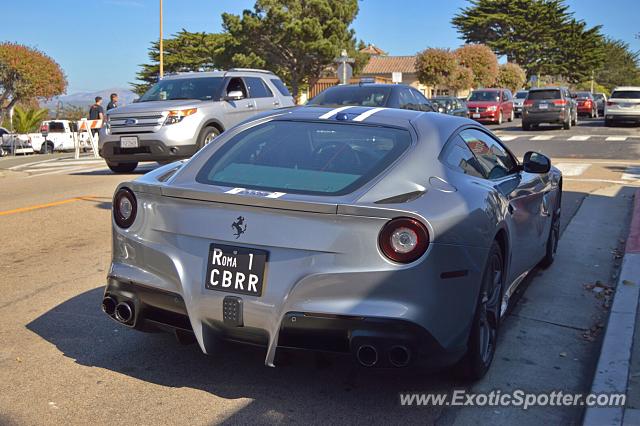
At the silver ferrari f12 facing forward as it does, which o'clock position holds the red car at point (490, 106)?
The red car is roughly at 11 o'clock from the silver ferrari f12.

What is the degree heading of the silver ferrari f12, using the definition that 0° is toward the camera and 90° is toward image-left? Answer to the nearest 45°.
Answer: approximately 225°

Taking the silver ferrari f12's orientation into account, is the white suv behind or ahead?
ahead

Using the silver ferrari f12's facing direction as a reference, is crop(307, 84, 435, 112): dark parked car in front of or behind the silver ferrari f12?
in front

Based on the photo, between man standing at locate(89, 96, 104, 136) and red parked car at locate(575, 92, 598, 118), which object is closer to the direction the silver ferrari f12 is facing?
the red parked car

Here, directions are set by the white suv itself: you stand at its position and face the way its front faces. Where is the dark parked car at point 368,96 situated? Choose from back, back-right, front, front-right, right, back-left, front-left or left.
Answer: back
